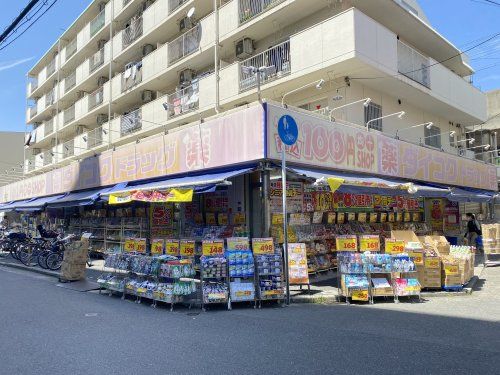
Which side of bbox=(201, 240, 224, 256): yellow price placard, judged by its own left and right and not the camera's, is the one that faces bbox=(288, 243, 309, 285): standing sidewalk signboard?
left

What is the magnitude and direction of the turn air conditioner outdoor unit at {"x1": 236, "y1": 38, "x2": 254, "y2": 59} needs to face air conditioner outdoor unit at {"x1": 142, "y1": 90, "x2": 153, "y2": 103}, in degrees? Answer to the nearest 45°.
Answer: approximately 90° to its right

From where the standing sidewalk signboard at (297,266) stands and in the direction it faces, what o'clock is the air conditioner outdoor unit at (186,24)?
The air conditioner outdoor unit is roughly at 5 o'clock from the standing sidewalk signboard.

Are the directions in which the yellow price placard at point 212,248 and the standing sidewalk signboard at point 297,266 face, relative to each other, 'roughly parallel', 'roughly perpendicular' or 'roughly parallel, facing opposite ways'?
roughly parallel

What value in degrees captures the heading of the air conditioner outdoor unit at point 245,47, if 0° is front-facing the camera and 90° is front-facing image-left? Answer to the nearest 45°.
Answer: approximately 45°

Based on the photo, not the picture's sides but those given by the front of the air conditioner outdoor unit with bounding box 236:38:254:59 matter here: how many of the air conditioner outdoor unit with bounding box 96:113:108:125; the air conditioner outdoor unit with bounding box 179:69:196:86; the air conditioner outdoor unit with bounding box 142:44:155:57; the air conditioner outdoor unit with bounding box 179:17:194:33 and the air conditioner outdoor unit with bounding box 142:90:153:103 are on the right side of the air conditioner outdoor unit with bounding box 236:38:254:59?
5

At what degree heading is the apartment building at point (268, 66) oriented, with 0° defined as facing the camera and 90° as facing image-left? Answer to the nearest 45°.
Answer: approximately 45°

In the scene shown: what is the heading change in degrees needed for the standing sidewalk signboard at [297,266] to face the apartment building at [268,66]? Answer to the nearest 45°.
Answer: approximately 180°

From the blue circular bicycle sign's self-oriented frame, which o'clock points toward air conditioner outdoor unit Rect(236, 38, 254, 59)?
The air conditioner outdoor unit is roughly at 7 o'clock from the blue circular bicycle sign.

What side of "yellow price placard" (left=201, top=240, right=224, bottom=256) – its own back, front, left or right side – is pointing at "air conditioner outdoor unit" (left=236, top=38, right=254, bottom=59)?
back

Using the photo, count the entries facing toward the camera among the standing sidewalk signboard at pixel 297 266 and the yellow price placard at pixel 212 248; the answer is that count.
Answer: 2

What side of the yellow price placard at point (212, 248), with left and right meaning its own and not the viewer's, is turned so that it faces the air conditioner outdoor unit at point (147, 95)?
back

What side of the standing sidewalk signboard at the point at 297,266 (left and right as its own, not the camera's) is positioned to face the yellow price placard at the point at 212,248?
right

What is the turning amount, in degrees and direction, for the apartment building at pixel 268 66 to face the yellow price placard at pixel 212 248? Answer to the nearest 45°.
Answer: approximately 45° to its left

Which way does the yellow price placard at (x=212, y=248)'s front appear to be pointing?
toward the camera

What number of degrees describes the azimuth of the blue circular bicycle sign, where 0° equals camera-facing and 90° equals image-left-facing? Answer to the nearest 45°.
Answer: approximately 315°
